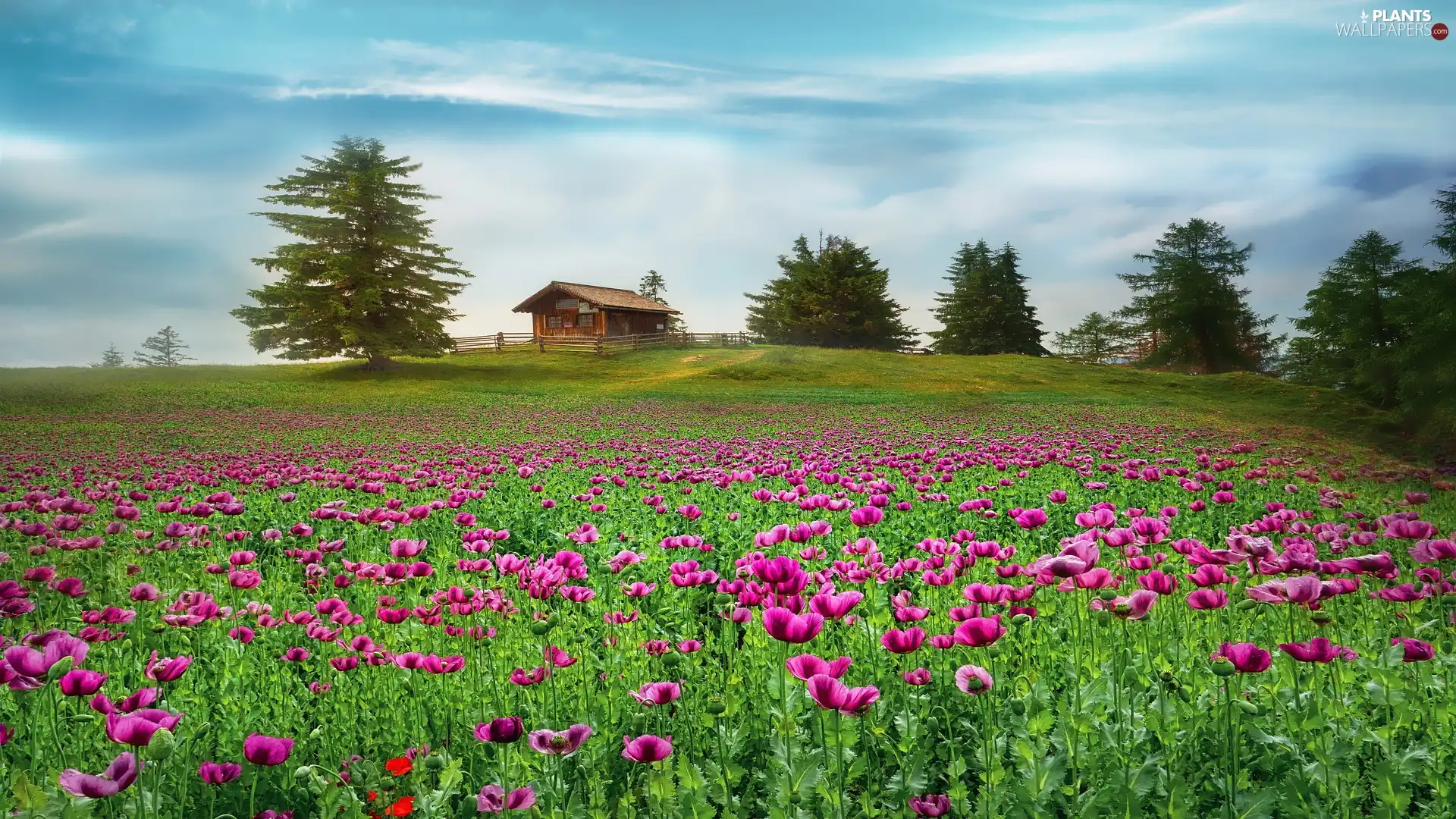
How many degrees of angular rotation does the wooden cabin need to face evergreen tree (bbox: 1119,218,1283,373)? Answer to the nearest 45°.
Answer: approximately 90° to its left

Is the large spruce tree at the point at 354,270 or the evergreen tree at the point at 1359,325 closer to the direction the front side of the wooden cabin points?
the large spruce tree

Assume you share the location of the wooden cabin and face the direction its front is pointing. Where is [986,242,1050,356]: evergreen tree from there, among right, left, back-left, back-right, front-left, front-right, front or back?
back-left

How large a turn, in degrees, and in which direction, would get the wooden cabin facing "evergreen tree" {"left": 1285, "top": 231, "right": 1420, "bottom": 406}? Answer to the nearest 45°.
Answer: approximately 45° to its left

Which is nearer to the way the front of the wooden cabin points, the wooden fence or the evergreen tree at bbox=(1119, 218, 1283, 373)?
the wooden fence

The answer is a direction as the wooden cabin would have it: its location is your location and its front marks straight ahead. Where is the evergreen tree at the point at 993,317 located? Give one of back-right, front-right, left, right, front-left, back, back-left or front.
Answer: back-left

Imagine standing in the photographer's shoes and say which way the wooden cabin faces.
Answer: facing the viewer and to the left of the viewer
